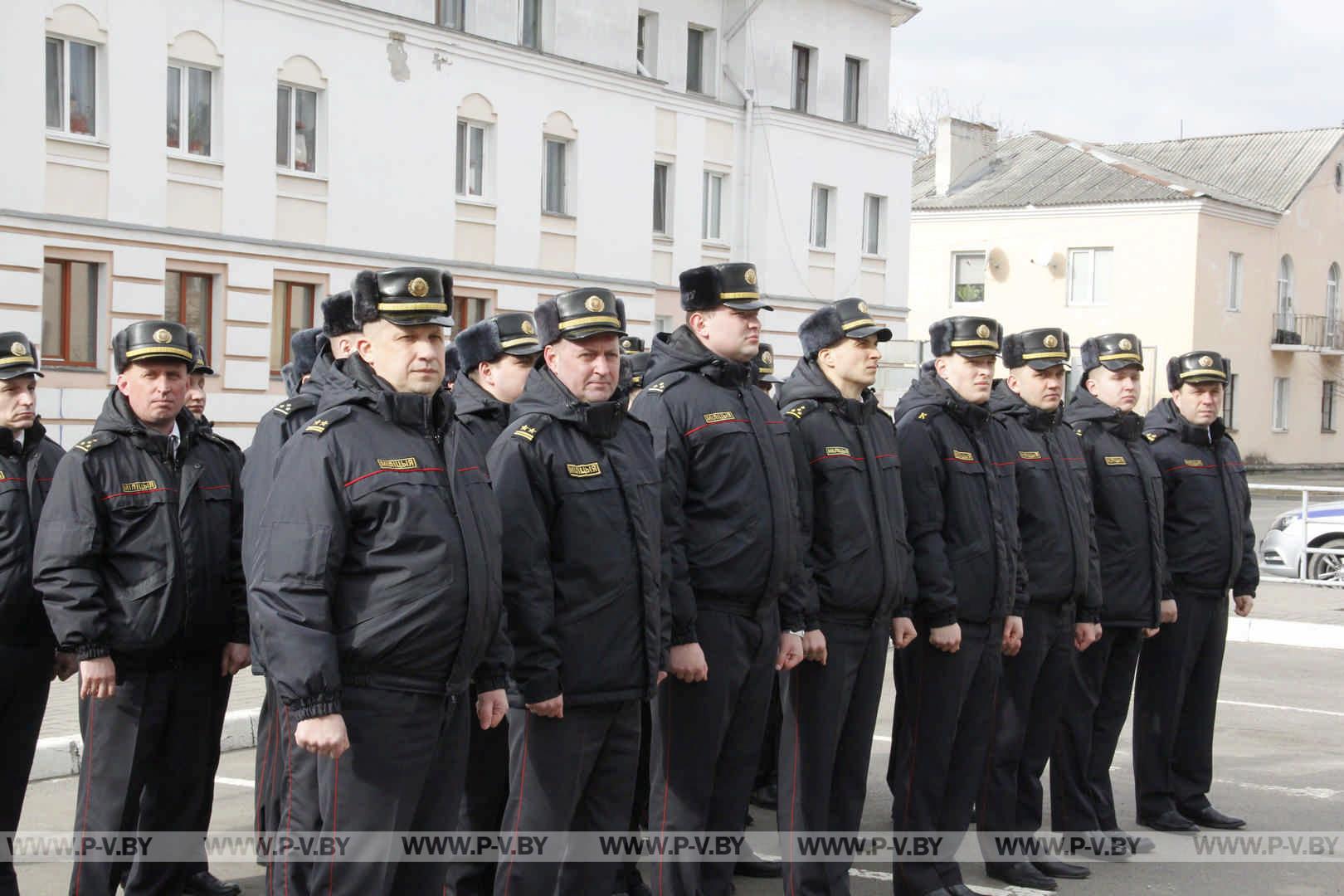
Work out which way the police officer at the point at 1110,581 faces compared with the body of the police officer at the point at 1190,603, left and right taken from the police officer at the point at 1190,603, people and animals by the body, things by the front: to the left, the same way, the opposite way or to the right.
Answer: the same way

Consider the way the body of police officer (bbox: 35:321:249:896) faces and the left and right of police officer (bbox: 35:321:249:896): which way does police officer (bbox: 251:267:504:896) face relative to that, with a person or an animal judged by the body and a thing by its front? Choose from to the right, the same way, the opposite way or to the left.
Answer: the same way

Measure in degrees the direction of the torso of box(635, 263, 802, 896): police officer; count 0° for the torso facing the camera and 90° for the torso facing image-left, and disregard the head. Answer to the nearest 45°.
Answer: approximately 315°

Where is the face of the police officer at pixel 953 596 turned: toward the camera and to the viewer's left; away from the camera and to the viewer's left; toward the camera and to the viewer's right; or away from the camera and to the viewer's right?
toward the camera and to the viewer's right

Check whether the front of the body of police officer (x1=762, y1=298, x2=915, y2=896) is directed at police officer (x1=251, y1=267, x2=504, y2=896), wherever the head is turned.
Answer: no

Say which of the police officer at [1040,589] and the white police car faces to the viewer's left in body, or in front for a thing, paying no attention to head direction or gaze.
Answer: the white police car

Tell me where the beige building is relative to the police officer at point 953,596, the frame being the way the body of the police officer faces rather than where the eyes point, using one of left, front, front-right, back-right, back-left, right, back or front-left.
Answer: back-left

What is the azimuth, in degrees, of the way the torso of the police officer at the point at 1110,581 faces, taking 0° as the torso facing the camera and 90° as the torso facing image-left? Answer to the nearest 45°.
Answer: approximately 315°

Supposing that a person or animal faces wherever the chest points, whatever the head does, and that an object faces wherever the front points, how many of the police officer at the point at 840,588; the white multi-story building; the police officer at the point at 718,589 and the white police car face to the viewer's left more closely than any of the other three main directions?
1

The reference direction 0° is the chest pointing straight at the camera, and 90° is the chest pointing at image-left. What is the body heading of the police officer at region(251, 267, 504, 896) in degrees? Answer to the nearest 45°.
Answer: approximately 315°

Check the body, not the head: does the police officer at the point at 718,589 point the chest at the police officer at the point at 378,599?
no

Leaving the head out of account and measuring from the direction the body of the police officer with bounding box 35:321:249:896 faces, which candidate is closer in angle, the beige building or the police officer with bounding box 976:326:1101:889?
the police officer

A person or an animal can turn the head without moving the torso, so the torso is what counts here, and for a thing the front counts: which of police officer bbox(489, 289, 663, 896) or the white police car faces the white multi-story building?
the white police car

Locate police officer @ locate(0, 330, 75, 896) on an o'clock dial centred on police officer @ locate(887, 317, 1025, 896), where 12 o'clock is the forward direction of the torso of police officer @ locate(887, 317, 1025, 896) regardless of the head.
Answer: police officer @ locate(0, 330, 75, 896) is roughly at 4 o'clock from police officer @ locate(887, 317, 1025, 896).

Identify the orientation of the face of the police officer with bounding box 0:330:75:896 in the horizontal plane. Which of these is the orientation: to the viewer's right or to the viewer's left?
to the viewer's right

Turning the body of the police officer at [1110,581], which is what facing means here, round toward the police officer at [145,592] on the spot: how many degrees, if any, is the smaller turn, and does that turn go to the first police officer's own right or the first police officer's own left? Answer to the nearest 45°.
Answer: approximately 90° to the first police officer's own right

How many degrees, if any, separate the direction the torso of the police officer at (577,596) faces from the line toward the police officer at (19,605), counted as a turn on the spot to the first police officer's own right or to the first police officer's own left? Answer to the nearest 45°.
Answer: approximately 135° to the first police officer's own right

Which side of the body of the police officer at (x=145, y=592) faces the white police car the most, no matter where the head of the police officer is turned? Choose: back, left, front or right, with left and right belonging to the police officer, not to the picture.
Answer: left

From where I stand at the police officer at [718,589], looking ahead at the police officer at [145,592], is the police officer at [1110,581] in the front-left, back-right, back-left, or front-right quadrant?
back-right

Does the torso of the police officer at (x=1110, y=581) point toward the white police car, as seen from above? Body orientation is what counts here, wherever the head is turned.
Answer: no
